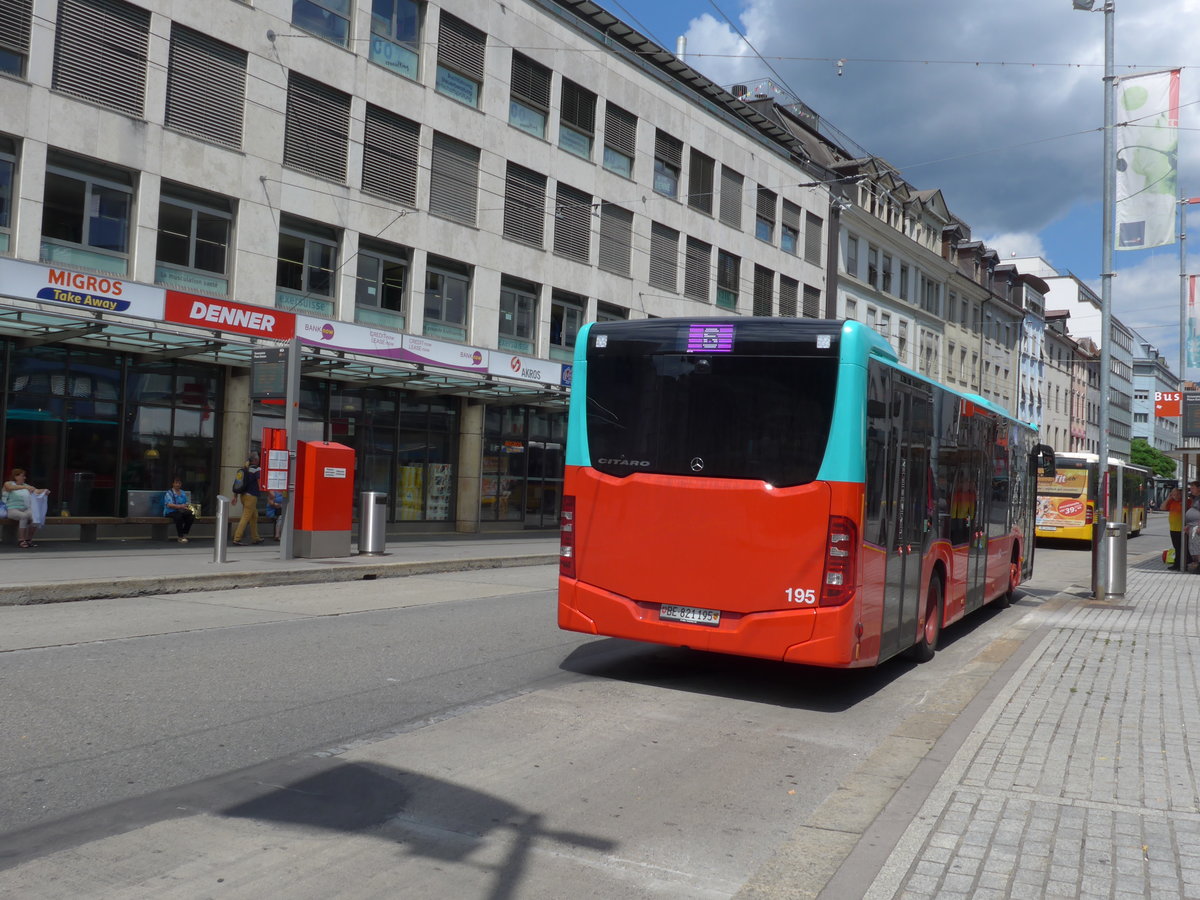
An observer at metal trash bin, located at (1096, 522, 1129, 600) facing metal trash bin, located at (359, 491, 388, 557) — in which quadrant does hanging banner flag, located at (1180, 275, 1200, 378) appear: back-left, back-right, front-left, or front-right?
back-right

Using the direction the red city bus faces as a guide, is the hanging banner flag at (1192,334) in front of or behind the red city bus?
in front

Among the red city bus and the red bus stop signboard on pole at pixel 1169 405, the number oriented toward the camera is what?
1

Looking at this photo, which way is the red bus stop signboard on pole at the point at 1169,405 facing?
toward the camera

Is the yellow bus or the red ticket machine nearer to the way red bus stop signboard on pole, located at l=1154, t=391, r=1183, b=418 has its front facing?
the red ticket machine

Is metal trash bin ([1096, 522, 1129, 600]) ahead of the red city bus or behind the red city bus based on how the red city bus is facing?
ahead

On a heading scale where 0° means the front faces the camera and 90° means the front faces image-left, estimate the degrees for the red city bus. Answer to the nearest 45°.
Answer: approximately 225°

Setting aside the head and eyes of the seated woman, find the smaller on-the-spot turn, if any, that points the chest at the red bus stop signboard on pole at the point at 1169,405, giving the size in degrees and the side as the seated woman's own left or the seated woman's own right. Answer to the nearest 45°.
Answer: approximately 45° to the seated woman's own left

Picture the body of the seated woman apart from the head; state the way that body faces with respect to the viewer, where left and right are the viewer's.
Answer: facing the viewer and to the right of the viewer

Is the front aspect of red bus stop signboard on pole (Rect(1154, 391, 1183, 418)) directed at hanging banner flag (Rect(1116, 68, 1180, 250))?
yes

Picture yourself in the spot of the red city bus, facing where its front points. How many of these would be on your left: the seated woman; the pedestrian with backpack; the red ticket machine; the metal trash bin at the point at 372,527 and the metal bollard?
5

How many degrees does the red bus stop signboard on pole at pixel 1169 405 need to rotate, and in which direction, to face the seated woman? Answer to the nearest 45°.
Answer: approximately 45° to its right

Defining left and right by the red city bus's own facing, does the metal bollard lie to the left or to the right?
on its left
